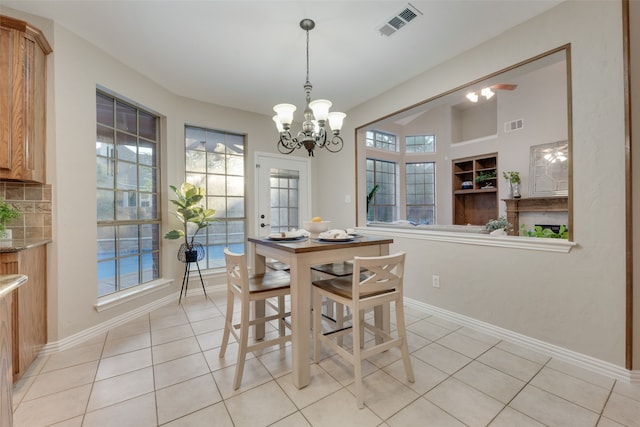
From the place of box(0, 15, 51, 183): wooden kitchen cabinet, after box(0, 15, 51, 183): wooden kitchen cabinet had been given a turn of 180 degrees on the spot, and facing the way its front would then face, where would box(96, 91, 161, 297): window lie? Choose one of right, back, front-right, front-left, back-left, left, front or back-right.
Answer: right

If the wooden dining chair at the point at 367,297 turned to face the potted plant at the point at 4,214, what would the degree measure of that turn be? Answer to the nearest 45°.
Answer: approximately 45° to its left

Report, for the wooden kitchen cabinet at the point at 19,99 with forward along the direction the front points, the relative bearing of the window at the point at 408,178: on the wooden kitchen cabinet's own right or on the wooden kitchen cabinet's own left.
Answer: on the wooden kitchen cabinet's own left

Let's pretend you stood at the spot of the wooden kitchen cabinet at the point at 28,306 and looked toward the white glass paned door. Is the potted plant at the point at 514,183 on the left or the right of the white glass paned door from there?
right

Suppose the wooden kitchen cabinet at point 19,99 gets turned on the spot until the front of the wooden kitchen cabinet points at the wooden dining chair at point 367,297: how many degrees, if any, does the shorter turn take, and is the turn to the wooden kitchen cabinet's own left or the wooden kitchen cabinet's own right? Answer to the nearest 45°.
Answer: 0° — it already faces it

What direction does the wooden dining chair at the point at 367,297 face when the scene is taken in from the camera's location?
facing away from the viewer and to the left of the viewer

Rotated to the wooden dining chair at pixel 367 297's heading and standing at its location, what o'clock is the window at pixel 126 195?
The window is roughly at 11 o'clock from the wooden dining chair.
